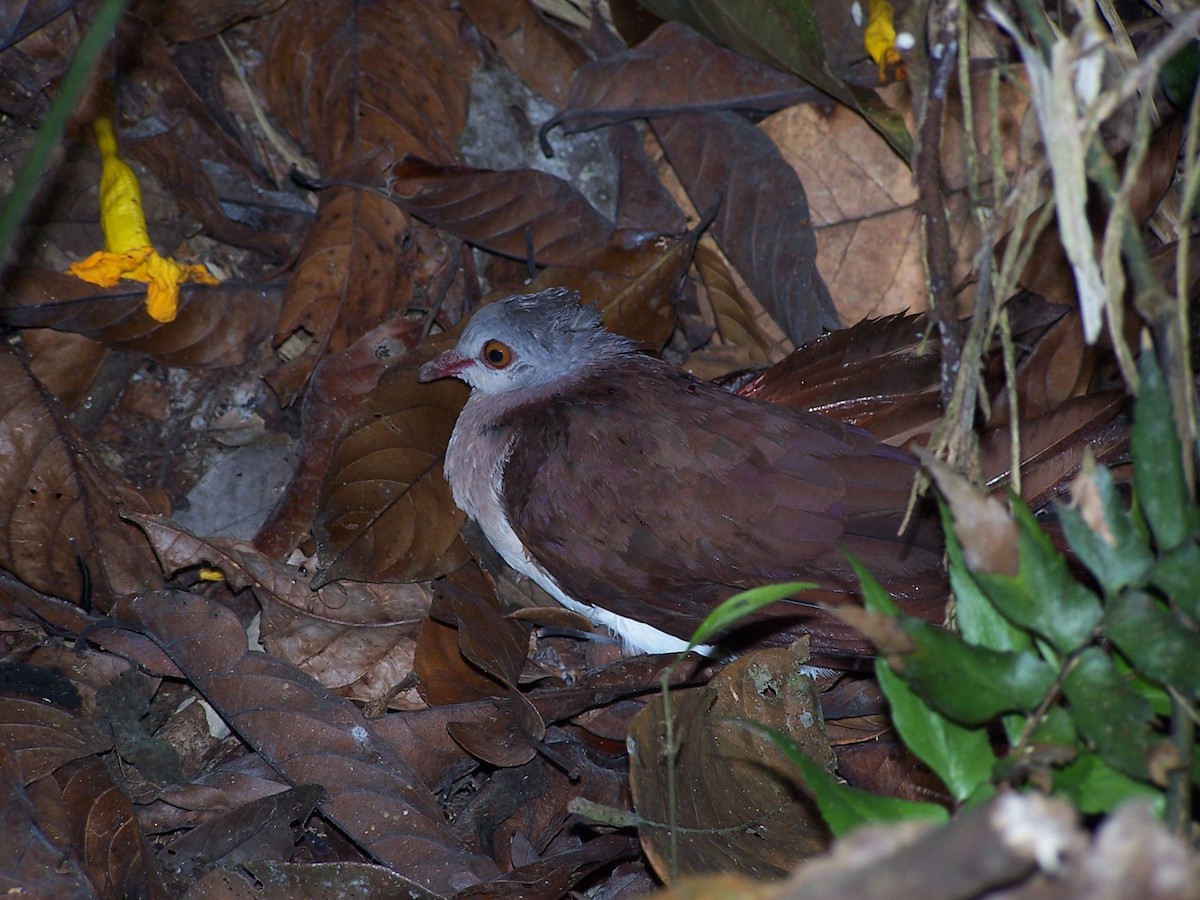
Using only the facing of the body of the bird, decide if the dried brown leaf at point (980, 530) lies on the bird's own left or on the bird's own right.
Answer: on the bird's own left

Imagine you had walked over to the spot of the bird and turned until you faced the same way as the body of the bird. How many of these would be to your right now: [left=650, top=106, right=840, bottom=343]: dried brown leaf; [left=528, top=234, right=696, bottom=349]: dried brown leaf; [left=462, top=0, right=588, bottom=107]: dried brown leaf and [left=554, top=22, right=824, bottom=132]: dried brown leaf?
4

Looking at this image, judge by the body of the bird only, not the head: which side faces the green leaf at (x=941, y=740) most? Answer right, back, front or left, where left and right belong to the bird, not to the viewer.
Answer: left

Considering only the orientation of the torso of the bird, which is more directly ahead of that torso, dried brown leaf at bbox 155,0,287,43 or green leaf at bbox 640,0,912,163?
the dried brown leaf

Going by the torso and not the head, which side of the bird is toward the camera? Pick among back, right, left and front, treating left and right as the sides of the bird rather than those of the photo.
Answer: left

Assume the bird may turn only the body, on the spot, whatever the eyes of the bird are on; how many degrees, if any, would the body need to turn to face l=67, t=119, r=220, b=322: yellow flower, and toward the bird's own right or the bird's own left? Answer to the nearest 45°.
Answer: approximately 45° to the bird's own right

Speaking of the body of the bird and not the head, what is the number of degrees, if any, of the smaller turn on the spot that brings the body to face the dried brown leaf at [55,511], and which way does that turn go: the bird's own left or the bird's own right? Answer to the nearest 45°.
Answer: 0° — it already faces it

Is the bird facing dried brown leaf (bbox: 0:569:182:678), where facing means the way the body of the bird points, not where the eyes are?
yes

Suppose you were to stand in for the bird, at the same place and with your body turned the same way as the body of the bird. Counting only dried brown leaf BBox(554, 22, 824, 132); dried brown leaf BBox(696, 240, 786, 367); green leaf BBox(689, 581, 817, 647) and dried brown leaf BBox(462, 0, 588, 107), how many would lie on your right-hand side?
3

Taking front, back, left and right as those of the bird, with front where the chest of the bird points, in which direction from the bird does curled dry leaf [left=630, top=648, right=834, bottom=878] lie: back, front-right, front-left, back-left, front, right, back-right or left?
left

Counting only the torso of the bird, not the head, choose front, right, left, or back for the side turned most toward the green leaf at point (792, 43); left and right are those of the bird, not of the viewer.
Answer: right

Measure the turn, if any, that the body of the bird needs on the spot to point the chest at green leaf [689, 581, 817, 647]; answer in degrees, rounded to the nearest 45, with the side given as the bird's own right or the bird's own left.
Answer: approximately 90° to the bird's own left
